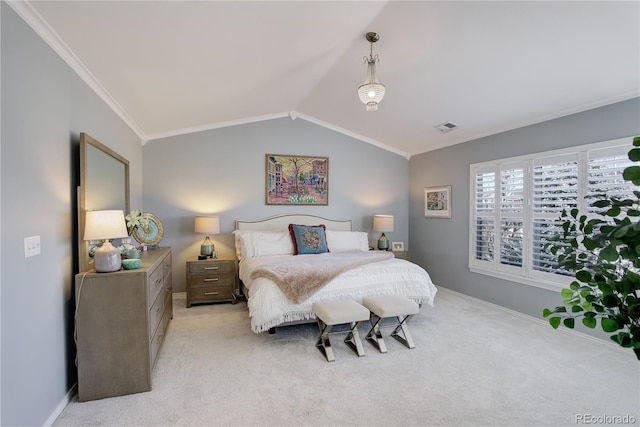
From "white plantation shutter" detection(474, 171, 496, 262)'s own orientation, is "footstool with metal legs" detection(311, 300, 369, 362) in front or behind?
in front

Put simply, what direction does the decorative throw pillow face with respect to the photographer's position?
facing the viewer

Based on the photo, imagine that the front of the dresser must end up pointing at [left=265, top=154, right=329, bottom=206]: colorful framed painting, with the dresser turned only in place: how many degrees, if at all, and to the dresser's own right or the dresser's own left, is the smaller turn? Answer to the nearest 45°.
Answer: approximately 45° to the dresser's own left

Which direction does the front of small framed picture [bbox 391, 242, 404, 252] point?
toward the camera

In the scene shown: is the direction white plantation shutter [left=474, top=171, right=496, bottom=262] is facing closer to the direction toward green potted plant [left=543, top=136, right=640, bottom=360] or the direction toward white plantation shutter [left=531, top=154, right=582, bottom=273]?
the green potted plant

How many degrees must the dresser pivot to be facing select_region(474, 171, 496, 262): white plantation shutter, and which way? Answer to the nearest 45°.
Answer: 0° — it already faces it

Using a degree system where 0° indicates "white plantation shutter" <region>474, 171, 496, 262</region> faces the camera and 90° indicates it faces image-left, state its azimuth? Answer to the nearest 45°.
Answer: approximately 45°

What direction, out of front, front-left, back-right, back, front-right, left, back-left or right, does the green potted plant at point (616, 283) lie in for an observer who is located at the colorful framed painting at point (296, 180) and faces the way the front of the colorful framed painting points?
front

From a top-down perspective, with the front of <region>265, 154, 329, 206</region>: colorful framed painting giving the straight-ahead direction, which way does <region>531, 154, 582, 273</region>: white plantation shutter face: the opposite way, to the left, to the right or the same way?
to the right

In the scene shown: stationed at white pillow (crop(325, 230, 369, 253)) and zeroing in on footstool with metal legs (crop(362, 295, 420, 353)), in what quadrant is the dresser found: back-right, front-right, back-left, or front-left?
front-right

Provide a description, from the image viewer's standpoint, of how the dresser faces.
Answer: facing to the right of the viewer

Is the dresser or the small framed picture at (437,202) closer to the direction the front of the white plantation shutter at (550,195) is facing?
the dresser

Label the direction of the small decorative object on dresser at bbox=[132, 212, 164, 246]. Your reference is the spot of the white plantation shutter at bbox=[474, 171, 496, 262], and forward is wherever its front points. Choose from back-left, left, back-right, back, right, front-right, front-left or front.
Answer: front

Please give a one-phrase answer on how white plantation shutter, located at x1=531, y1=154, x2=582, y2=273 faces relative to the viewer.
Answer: facing the viewer and to the left of the viewer

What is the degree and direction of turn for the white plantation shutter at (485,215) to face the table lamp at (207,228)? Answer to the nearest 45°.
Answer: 0° — it already faces it

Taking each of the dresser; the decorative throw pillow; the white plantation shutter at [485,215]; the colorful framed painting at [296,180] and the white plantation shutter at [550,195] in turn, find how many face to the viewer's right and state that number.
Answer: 1

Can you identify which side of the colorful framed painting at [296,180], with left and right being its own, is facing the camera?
front

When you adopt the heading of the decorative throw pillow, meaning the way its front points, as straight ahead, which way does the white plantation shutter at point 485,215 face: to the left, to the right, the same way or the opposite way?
to the right

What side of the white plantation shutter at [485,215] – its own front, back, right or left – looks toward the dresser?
front

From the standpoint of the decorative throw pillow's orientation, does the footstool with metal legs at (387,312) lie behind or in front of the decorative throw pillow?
in front
